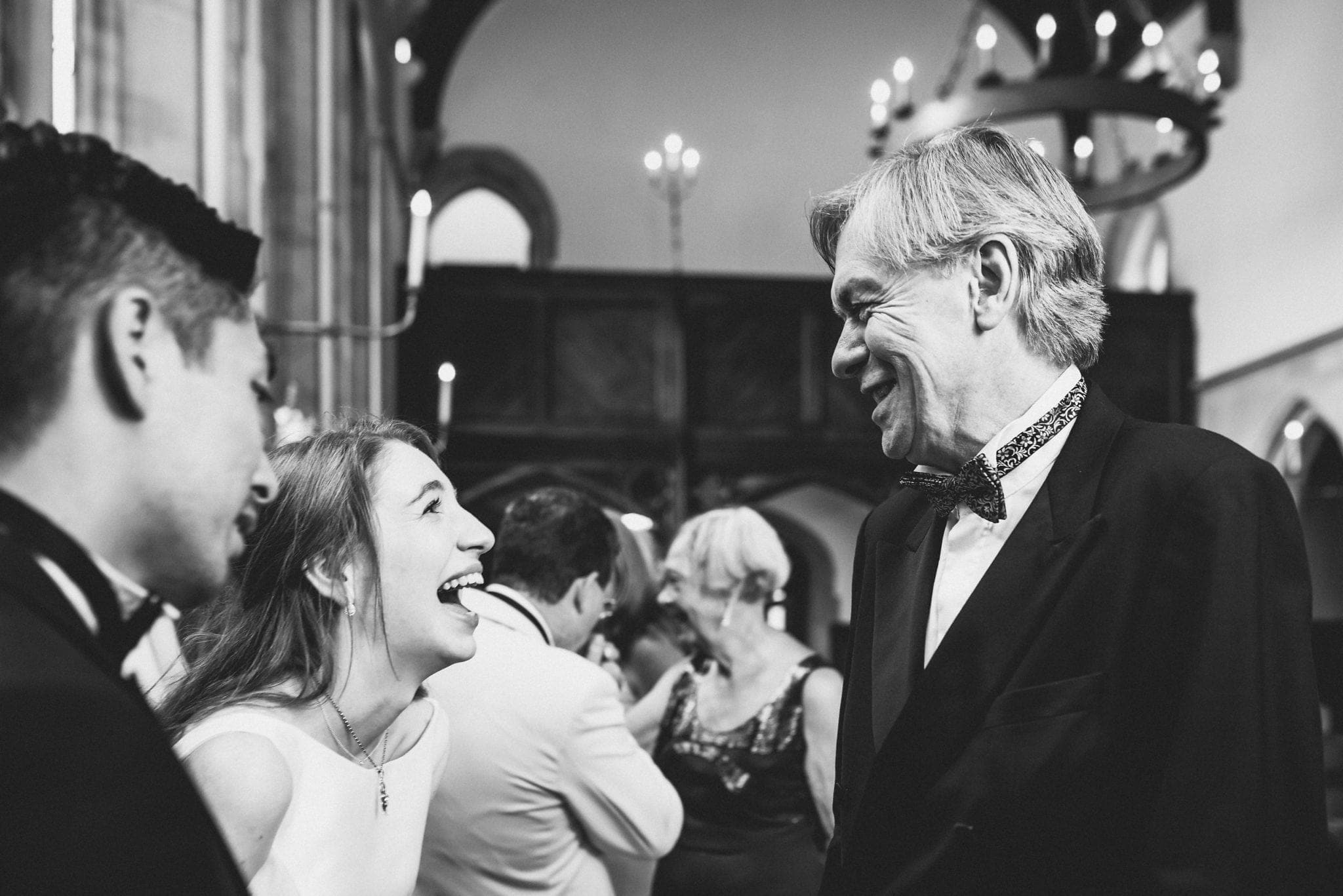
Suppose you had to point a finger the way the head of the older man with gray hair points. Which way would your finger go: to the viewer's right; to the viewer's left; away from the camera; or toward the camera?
to the viewer's left

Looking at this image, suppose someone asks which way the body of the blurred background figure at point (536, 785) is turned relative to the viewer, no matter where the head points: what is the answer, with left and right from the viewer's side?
facing away from the viewer and to the right of the viewer

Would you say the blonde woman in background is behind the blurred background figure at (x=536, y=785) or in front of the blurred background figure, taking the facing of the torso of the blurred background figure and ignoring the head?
in front

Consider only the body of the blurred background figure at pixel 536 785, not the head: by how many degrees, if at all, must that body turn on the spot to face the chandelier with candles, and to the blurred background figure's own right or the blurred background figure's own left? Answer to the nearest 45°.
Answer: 0° — they already face it

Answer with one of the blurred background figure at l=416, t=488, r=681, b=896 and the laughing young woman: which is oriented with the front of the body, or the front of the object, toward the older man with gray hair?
the laughing young woman

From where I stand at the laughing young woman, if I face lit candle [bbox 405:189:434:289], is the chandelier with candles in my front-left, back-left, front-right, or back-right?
front-right

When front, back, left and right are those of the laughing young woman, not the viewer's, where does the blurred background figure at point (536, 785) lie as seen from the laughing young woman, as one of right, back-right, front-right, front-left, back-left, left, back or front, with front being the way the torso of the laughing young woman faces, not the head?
left

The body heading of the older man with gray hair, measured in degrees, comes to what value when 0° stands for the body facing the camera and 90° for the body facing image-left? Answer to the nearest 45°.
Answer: approximately 45°

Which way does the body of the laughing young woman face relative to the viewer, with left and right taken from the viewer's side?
facing the viewer and to the right of the viewer

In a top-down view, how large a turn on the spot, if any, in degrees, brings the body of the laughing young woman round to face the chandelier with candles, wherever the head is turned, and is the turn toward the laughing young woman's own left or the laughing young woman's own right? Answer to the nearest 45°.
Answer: approximately 90° to the laughing young woman's own left

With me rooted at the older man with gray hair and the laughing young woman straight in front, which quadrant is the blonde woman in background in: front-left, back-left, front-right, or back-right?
front-right

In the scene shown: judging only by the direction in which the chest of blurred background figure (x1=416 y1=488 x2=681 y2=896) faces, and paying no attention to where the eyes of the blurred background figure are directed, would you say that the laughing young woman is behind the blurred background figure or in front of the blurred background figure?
behind

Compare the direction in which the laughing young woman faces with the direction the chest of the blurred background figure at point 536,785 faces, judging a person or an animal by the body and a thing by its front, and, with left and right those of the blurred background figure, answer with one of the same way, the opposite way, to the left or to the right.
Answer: to the right

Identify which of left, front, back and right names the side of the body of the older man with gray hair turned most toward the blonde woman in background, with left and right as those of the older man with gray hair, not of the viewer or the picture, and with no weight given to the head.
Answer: right

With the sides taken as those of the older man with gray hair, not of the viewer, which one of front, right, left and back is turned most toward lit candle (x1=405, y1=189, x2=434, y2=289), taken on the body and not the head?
right

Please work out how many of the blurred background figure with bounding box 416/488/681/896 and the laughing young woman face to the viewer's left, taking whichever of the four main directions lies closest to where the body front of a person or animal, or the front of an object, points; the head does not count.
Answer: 0

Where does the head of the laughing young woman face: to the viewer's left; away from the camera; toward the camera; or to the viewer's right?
to the viewer's right
